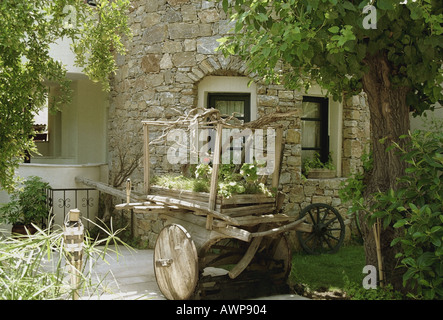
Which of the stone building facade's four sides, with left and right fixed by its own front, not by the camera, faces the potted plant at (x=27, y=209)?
right

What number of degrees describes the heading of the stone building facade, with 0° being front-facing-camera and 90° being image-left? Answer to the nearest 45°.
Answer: approximately 0°

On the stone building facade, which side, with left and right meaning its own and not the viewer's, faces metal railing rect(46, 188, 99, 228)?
right

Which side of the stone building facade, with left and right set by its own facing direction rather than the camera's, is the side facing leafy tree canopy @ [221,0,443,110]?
front

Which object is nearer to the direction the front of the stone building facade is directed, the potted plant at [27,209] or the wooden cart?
the wooden cart

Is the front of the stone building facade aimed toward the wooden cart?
yes
